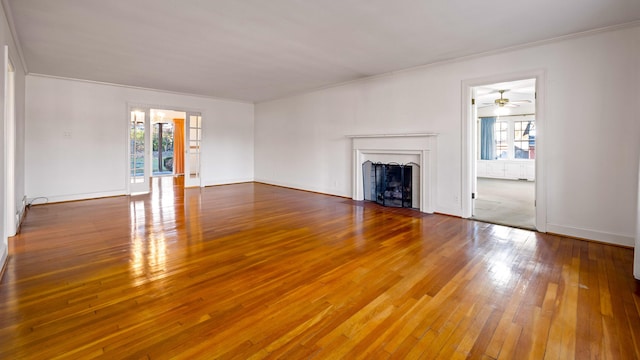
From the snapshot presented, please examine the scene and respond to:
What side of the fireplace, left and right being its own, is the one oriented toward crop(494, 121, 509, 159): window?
back

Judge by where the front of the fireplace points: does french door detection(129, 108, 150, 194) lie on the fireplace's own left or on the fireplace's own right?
on the fireplace's own right

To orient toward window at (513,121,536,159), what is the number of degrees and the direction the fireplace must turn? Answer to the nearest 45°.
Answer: approximately 180°

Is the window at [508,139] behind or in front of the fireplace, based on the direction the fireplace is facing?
behind

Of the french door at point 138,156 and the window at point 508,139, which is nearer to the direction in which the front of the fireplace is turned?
the french door

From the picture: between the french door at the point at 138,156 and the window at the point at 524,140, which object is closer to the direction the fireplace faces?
the french door

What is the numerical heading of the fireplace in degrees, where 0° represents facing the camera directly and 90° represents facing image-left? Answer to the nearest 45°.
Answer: approximately 45°
